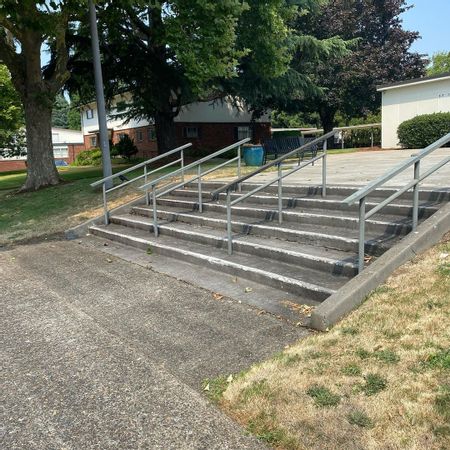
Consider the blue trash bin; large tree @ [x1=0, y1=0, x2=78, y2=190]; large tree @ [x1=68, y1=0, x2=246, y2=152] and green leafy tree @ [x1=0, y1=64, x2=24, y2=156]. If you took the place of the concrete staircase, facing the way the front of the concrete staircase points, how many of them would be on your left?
0

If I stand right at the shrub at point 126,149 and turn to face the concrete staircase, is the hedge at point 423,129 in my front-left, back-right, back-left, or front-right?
front-left

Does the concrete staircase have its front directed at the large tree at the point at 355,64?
no

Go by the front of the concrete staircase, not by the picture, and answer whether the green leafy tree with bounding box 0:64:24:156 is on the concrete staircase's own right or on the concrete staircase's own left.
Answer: on the concrete staircase's own right

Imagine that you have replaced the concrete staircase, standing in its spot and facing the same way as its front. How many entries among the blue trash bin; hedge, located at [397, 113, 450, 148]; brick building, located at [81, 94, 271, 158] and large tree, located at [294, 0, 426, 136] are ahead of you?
0

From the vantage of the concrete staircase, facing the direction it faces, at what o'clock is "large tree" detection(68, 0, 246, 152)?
The large tree is roughly at 4 o'clock from the concrete staircase.

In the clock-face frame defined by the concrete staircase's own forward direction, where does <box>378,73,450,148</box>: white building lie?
The white building is roughly at 5 o'clock from the concrete staircase.

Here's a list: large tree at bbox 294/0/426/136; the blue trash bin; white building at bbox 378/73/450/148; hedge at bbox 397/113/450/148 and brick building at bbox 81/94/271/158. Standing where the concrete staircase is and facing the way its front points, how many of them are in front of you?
0

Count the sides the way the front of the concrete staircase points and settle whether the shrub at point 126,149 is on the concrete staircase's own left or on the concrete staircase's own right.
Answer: on the concrete staircase's own right

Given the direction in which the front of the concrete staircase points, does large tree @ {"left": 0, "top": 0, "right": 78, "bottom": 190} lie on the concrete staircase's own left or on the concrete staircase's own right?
on the concrete staircase's own right

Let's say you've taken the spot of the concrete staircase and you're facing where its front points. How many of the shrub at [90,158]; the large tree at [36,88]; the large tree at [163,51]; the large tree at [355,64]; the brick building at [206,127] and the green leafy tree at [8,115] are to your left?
0

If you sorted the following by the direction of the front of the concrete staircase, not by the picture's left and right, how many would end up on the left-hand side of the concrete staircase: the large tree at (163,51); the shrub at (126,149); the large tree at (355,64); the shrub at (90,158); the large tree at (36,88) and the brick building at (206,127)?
0

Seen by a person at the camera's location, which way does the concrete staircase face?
facing the viewer and to the left of the viewer

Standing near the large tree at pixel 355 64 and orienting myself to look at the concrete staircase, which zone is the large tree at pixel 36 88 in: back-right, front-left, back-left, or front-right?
front-right

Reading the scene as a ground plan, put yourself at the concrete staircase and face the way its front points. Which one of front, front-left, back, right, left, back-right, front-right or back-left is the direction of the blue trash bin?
back-right

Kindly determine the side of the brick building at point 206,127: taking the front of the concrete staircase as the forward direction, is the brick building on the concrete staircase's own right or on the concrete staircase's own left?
on the concrete staircase's own right
